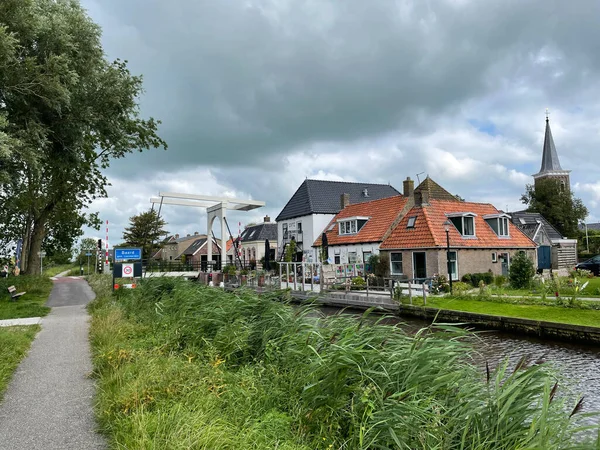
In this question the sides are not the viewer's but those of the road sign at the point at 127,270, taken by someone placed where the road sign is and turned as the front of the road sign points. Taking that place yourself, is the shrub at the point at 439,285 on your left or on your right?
on your left

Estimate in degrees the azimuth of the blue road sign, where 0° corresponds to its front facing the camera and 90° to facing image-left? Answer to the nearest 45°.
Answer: approximately 0°

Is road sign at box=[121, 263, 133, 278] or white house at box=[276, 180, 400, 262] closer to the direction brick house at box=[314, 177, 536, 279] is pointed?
the road sign

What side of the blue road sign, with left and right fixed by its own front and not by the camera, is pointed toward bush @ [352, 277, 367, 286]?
left

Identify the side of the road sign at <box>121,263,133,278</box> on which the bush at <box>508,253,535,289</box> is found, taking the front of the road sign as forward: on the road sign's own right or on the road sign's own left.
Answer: on the road sign's own left

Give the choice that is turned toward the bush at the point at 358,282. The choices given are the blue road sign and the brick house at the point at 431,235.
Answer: the brick house

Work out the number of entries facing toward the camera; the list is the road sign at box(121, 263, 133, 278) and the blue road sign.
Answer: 2

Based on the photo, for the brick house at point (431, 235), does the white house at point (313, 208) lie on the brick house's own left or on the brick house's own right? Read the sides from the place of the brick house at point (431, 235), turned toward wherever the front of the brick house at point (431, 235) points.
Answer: on the brick house's own right

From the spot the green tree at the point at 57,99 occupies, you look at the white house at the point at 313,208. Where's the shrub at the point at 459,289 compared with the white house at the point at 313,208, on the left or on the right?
right

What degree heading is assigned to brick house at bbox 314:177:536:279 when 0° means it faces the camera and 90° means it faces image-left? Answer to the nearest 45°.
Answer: approximately 45°

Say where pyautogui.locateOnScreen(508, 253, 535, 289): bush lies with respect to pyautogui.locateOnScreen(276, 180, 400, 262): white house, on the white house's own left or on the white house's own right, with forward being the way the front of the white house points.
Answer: on the white house's own left
